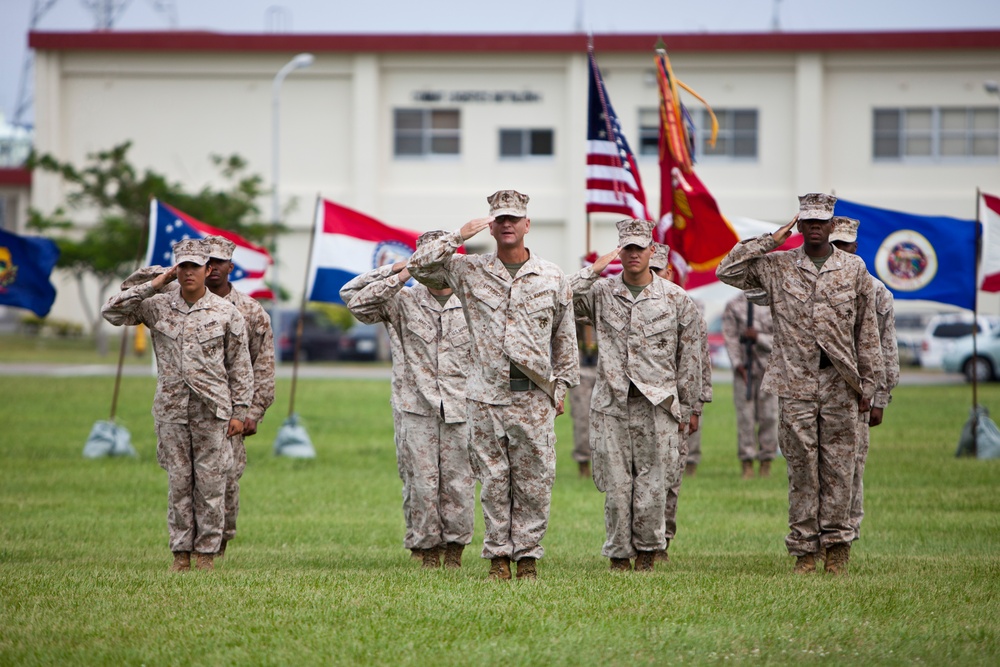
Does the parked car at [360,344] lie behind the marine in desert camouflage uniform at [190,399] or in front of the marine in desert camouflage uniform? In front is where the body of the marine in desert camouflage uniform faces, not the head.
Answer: behind

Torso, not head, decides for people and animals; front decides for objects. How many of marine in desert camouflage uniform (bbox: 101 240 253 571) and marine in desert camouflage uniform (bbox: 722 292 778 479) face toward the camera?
2

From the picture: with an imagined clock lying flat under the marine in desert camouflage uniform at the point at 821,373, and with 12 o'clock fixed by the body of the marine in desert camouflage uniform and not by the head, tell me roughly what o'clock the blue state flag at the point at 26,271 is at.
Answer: The blue state flag is roughly at 4 o'clock from the marine in desert camouflage uniform.

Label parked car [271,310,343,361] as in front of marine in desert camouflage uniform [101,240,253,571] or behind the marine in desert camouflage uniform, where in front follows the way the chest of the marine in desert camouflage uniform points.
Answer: behind

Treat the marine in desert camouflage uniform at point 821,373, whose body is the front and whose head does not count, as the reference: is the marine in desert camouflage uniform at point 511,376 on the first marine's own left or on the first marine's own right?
on the first marine's own right

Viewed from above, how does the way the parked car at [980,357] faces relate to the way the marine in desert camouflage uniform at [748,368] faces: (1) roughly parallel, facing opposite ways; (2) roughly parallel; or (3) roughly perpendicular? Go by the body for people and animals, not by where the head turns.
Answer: roughly perpendicular

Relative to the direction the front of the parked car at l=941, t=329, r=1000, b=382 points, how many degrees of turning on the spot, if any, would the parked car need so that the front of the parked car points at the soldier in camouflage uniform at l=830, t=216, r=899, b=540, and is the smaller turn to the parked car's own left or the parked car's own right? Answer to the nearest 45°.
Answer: approximately 90° to the parked car's own left

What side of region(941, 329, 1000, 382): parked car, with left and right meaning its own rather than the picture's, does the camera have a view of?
left

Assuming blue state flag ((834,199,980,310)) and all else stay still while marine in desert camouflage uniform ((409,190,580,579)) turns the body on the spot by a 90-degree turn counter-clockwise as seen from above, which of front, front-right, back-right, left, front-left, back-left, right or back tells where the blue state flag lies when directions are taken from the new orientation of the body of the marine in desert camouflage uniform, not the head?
front-left
